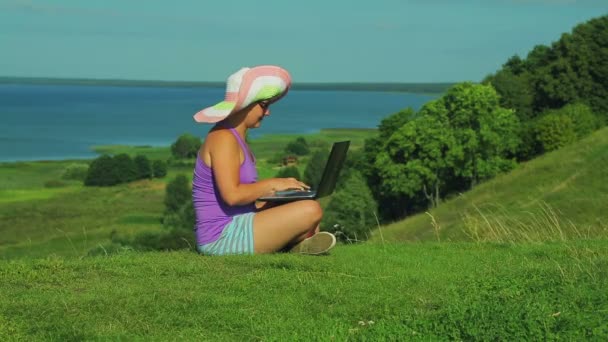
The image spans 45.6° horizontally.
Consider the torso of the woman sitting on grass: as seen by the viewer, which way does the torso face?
to the viewer's right

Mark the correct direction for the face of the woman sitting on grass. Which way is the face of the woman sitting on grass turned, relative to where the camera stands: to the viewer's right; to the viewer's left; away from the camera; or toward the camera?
to the viewer's right
